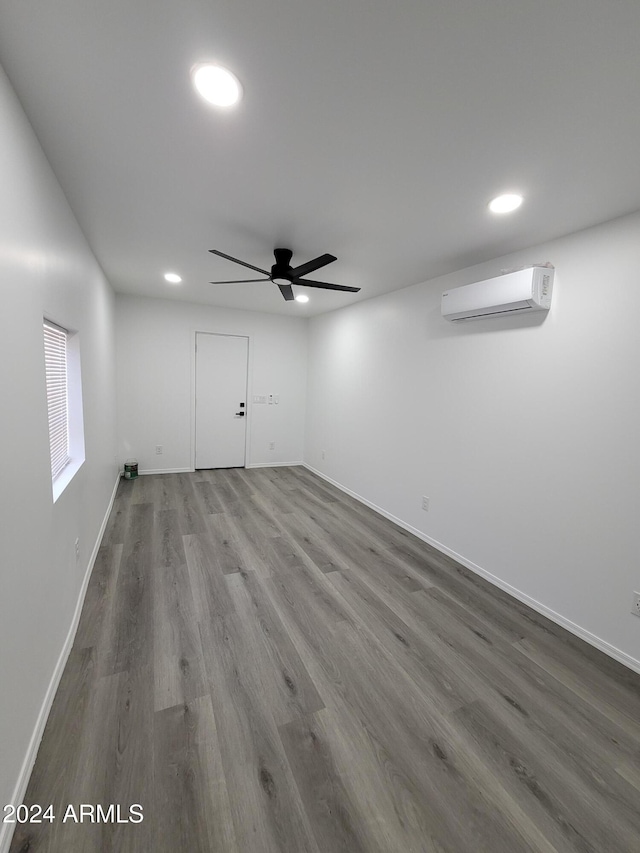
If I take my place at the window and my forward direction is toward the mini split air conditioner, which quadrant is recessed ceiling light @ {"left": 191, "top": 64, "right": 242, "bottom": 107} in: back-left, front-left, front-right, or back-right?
front-right

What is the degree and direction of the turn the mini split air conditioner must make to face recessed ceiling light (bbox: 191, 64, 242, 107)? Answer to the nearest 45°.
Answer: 0° — it already faces it

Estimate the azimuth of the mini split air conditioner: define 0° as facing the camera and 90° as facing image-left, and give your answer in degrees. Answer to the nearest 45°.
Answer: approximately 45°

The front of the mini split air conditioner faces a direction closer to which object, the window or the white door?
the window

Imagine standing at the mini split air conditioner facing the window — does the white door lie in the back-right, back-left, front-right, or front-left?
front-right

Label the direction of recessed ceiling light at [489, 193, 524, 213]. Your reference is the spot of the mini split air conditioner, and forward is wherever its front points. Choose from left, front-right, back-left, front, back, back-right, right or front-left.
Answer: front-left

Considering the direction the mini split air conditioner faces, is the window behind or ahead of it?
ahead

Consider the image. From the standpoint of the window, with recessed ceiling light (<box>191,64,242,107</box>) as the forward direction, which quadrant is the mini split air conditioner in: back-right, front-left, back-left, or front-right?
front-left

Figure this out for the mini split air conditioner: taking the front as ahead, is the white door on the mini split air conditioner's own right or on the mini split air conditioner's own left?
on the mini split air conditioner's own right

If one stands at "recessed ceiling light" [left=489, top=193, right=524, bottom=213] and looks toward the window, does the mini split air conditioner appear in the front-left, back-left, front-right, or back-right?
back-right
